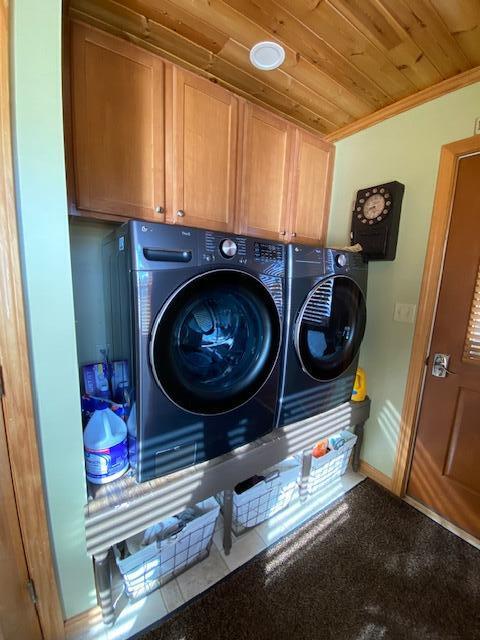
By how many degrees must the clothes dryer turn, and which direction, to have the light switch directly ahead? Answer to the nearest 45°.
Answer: approximately 90° to its left

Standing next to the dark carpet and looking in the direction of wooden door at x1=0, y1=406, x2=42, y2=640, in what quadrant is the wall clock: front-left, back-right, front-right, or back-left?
back-right

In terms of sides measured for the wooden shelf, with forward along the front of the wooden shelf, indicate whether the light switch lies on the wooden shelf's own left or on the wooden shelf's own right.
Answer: on the wooden shelf's own left
